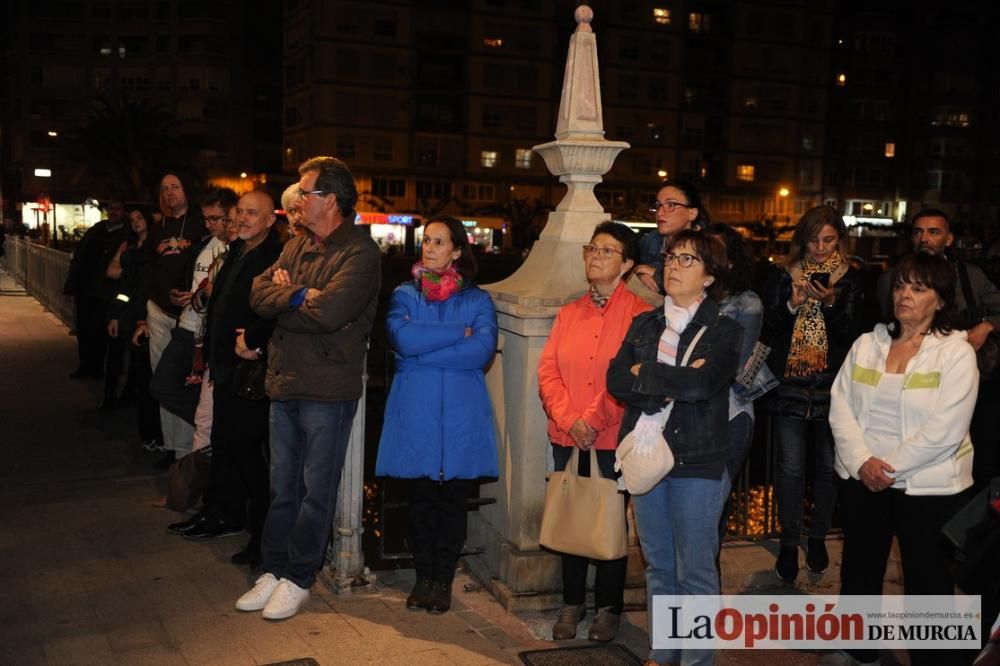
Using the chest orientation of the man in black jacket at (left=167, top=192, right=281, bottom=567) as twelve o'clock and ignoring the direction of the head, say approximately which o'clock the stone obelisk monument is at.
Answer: The stone obelisk monument is roughly at 8 o'clock from the man in black jacket.

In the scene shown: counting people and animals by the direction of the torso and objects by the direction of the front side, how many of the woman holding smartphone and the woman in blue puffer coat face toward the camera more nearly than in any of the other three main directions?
2

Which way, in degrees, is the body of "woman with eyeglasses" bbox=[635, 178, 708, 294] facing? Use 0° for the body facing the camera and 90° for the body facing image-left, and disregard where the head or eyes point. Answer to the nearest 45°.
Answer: approximately 45°

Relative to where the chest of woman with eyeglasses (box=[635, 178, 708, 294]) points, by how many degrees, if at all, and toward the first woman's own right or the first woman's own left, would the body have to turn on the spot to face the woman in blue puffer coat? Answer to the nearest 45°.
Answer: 0° — they already face them

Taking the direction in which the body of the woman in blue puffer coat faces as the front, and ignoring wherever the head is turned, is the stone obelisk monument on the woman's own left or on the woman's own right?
on the woman's own left
